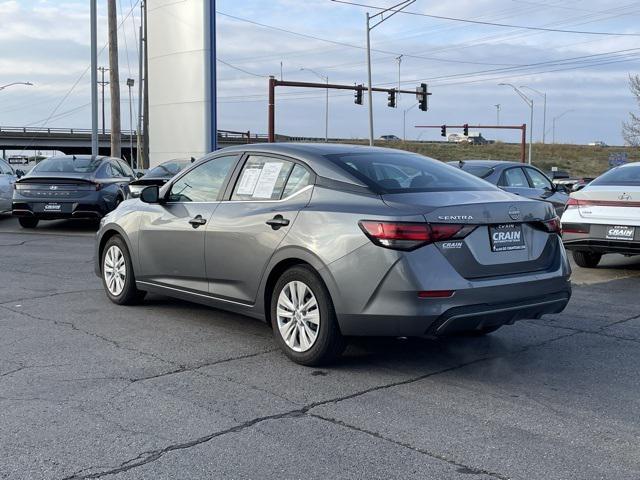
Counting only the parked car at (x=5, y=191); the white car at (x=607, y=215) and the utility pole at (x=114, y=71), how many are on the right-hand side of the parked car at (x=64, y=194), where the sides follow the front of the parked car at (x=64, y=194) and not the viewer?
1

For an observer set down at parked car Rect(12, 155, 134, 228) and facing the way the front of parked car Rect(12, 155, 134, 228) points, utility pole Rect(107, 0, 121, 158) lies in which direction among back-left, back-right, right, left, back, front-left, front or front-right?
front-left

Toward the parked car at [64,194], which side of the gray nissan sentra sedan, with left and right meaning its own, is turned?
front

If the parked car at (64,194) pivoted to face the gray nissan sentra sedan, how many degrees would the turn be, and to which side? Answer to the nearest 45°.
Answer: approximately 135° to its right

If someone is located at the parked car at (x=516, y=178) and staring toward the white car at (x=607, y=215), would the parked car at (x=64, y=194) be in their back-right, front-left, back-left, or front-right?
back-right

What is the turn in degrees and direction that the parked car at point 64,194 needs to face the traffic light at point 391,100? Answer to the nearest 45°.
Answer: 0° — it already faces it

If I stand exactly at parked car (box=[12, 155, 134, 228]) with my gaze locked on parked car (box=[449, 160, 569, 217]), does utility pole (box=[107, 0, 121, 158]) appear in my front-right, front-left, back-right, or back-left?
back-left

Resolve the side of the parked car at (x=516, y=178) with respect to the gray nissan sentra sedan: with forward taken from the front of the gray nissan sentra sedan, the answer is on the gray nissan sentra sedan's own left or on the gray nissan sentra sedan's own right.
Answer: on the gray nissan sentra sedan's own right

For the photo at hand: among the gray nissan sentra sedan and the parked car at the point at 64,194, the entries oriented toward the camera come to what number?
0

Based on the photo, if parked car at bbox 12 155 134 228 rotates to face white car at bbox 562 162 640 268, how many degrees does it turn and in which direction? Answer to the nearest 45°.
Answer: approximately 90° to its right

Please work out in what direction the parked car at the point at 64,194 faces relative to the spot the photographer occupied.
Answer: facing away from the viewer and to the right of the viewer

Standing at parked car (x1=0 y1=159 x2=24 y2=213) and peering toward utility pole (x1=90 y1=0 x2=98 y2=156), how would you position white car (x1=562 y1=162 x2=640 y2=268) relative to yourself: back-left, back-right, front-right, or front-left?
back-right

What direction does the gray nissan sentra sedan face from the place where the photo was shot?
facing away from the viewer and to the left of the viewer

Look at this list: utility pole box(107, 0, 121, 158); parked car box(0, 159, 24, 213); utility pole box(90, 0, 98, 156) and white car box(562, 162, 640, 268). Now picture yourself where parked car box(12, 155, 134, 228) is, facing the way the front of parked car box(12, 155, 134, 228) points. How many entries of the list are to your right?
1

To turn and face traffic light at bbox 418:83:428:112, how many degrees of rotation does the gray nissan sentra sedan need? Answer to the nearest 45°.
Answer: approximately 45° to its right
